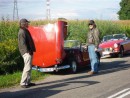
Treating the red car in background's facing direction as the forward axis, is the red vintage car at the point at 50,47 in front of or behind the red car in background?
in front

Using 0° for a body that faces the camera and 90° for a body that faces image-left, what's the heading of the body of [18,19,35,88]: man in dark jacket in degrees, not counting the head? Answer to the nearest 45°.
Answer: approximately 270°

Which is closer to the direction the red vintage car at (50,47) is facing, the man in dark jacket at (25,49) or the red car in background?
the man in dark jacket

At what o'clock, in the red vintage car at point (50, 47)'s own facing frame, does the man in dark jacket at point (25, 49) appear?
The man in dark jacket is roughly at 11 o'clock from the red vintage car.

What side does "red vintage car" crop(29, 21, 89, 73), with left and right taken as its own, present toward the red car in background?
back

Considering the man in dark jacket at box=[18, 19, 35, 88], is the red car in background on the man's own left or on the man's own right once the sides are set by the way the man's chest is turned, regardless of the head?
on the man's own left

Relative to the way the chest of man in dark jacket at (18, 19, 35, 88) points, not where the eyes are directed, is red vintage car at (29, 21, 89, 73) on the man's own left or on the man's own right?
on the man's own left

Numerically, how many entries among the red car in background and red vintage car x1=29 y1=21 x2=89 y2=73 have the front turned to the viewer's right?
0

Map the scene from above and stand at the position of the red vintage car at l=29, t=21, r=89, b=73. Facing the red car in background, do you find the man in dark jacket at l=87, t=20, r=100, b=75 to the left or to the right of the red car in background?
right

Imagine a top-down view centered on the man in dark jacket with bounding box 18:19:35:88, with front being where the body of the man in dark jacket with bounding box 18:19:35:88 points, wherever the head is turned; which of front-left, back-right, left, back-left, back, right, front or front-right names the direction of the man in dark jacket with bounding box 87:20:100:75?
front-left

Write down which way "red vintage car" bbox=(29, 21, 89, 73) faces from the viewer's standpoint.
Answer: facing the viewer and to the left of the viewer

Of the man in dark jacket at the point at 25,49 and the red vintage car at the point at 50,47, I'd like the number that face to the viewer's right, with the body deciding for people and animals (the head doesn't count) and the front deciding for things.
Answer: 1
